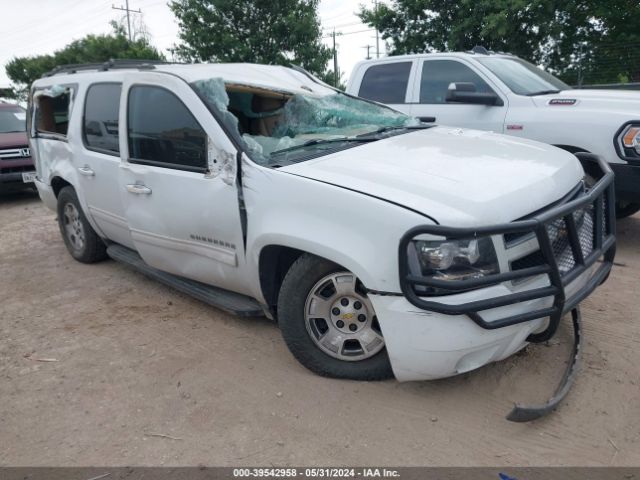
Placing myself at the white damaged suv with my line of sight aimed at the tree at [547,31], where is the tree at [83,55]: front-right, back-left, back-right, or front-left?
front-left

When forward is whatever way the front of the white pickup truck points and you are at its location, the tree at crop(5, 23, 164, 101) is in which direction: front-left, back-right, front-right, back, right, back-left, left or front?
back

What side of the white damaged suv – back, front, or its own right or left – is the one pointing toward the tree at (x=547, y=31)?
left

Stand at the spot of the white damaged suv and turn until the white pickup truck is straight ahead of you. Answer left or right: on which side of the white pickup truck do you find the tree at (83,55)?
left

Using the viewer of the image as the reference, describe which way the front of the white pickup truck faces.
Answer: facing the viewer and to the right of the viewer

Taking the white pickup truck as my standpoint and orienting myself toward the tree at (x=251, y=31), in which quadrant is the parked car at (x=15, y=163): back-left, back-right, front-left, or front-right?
front-left

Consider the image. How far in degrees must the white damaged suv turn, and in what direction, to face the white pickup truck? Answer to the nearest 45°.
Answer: approximately 90° to its left

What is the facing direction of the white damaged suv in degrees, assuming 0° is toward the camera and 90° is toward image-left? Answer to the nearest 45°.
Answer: approximately 315°

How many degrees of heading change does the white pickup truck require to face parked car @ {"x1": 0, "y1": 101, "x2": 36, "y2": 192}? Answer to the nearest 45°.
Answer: approximately 135° to its right

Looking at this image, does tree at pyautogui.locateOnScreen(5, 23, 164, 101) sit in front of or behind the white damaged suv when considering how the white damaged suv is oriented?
behind

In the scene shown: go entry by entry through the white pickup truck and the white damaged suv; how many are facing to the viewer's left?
0

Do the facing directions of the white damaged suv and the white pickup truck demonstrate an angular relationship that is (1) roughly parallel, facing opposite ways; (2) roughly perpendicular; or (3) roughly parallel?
roughly parallel
